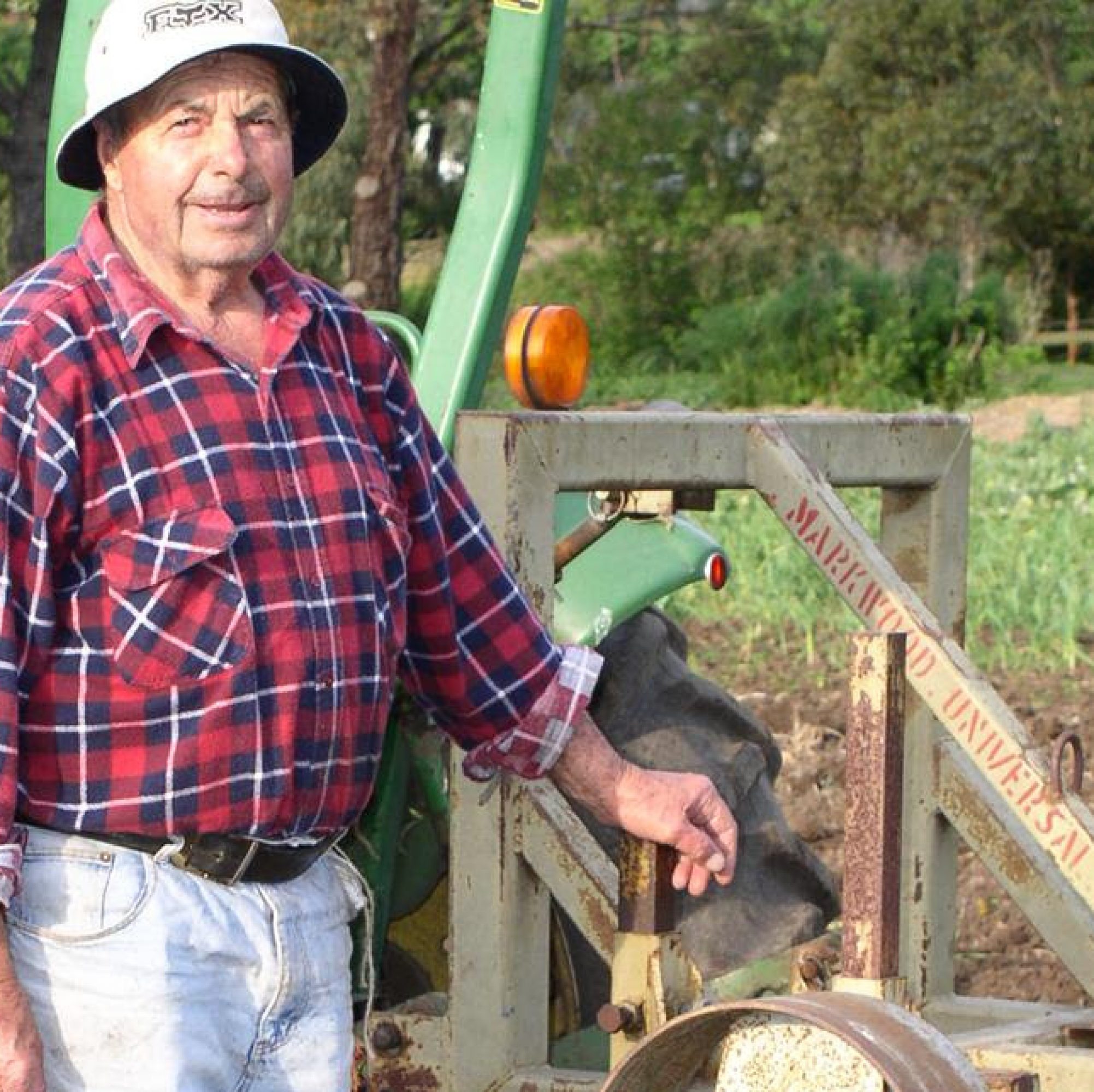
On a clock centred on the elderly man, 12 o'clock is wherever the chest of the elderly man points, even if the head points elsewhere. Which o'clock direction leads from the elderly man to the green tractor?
The green tractor is roughly at 8 o'clock from the elderly man.

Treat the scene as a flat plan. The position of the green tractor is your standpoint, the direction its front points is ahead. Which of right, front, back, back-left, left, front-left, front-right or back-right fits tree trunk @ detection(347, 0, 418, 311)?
front-right

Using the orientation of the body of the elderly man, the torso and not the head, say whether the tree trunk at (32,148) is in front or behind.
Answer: behind

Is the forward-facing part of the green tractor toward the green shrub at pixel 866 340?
no

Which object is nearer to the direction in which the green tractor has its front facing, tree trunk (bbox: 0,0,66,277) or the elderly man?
the tree trunk

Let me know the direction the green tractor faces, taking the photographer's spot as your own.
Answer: facing away from the viewer and to the left of the viewer

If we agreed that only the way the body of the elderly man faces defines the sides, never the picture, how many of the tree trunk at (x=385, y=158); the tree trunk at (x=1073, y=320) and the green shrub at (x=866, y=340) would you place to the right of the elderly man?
0

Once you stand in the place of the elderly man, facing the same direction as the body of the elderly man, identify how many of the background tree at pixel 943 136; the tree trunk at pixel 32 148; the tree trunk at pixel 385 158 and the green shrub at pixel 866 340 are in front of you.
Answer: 0

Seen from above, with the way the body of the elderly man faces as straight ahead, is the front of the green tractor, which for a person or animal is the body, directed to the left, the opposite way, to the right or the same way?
the opposite way

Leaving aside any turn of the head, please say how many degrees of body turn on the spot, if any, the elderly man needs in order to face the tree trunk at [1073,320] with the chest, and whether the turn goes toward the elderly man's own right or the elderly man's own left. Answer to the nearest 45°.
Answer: approximately 135° to the elderly man's own left

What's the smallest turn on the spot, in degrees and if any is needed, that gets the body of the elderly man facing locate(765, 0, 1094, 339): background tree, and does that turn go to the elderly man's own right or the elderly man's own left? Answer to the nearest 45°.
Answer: approximately 135° to the elderly man's own left

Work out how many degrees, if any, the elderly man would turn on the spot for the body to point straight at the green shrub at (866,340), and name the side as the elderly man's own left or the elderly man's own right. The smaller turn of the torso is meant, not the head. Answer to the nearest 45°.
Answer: approximately 135° to the elderly man's own left

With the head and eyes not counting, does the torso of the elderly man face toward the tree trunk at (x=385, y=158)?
no

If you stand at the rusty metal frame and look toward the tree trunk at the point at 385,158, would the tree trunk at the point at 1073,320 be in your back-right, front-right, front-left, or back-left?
front-right

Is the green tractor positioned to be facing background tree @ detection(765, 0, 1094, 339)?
no
